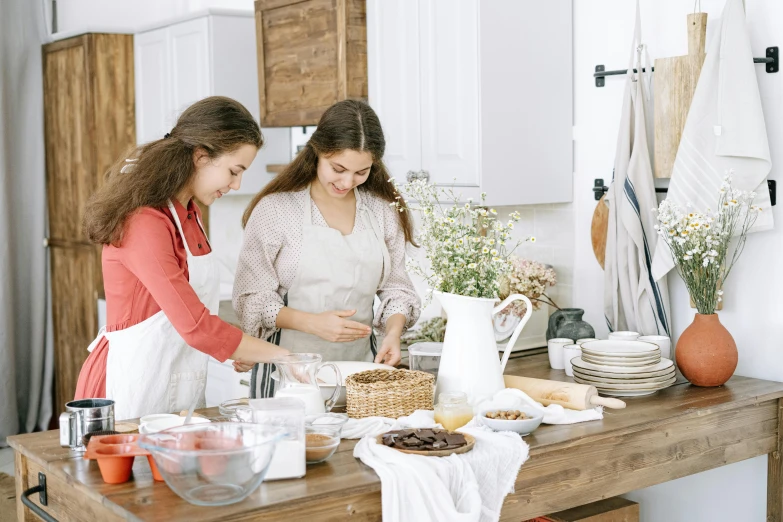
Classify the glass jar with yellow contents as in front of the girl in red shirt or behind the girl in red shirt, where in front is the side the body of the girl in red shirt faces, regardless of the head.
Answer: in front

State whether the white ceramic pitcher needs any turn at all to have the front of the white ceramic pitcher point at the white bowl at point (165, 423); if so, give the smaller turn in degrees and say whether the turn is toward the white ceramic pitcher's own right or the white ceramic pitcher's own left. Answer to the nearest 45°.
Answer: approximately 45° to the white ceramic pitcher's own left

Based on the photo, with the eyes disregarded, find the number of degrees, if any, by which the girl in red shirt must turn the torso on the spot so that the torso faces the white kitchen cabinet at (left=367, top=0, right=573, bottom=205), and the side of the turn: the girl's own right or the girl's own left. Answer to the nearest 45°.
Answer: approximately 45° to the girl's own left

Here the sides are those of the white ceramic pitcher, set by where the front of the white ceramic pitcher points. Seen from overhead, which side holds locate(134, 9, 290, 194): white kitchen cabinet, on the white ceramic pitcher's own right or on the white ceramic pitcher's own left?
on the white ceramic pitcher's own right

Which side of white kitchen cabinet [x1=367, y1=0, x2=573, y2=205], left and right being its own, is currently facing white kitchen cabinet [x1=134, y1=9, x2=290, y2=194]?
right

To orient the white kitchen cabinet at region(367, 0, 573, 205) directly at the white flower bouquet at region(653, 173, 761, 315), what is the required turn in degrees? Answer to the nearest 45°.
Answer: approximately 90° to its left

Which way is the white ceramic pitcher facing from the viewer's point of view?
to the viewer's left

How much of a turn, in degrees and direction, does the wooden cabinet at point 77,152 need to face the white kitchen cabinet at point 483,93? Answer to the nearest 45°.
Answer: approximately 90° to its left

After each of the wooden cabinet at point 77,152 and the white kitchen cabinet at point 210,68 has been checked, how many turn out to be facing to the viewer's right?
0

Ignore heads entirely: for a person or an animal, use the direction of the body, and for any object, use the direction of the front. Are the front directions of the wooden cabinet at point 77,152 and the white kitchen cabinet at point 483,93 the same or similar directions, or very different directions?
same or similar directions

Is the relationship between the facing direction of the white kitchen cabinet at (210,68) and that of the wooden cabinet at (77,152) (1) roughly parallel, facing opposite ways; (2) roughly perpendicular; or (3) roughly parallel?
roughly parallel

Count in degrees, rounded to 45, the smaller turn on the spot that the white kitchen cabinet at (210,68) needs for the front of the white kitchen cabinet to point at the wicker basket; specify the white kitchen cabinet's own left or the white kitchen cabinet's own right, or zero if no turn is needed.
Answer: approximately 45° to the white kitchen cabinet's own left

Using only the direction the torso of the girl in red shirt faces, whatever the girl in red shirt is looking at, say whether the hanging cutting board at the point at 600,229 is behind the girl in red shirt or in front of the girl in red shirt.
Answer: in front

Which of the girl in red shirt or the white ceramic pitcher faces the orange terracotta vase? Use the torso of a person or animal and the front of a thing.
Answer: the girl in red shirt

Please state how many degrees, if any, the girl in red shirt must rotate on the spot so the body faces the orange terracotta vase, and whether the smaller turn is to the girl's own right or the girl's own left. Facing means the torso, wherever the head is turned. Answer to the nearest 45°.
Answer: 0° — they already face it

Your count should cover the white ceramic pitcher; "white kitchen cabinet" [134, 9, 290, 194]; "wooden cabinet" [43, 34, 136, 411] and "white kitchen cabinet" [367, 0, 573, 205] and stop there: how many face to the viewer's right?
0

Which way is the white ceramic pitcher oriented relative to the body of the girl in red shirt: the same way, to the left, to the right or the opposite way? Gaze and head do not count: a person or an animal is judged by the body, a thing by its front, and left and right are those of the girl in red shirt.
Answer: the opposite way

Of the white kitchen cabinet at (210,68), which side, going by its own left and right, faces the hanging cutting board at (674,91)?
left

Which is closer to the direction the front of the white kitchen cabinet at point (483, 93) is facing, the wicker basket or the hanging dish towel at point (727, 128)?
the wicker basket
